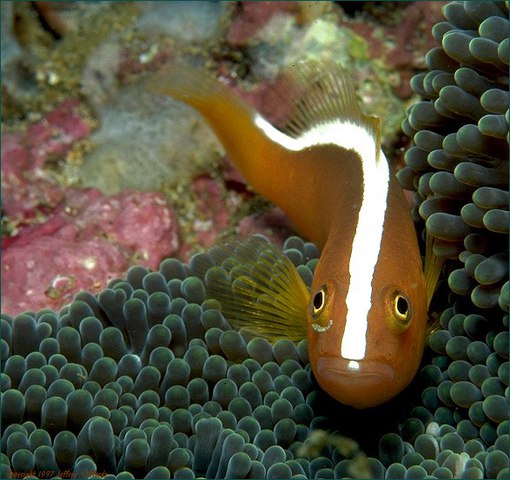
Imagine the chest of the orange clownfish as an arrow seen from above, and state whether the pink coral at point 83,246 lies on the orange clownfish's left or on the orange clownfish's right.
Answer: on the orange clownfish's right

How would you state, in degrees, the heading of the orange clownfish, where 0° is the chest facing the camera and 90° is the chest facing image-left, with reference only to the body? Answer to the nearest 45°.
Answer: approximately 0°
